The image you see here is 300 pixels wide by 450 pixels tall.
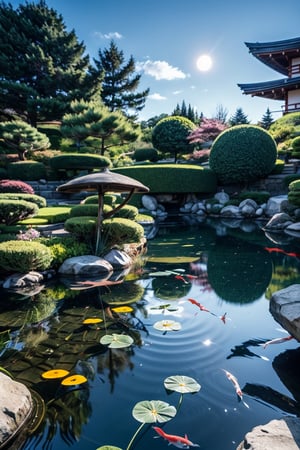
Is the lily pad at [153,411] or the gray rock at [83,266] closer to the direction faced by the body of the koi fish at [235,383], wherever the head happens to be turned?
the gray rock

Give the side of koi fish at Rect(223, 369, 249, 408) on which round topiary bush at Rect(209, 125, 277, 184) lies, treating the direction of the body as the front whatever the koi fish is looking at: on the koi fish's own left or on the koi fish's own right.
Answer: on the koi fish's own right

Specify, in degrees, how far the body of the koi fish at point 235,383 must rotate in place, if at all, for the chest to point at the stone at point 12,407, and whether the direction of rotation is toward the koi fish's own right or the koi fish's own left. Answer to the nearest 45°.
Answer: approximately 90° to the koi fish's own left

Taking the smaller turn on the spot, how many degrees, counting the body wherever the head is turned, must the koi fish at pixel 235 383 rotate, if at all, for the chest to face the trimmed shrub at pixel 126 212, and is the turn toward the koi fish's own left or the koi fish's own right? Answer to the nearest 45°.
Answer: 0° — it already faces it

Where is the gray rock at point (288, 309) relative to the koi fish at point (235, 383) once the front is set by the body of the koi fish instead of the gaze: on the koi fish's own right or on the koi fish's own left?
on the koi fish's own right

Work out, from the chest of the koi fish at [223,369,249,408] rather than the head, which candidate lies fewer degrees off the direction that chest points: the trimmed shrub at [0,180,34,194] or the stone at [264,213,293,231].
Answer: the trimmed shrub

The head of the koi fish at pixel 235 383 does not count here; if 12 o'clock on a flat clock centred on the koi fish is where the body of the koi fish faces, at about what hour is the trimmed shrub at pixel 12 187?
The trimmed shrub is roughly at 12 o'clock from the koi fish.

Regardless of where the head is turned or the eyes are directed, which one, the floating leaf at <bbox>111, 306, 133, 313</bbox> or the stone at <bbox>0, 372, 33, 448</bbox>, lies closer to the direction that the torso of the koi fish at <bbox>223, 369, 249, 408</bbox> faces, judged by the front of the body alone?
the floating leaf

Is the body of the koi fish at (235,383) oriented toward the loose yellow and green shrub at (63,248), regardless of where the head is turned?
yes

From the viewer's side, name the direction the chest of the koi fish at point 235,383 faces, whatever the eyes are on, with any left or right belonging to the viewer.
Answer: facing away from the viewer and to the left of the viewer

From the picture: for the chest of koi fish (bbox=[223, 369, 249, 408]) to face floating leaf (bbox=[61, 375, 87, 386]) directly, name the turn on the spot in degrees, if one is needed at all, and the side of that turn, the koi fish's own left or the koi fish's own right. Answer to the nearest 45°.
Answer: approximately 45° to the koi fish's own left

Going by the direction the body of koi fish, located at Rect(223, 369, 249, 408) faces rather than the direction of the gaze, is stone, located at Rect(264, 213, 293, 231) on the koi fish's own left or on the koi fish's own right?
on the koi fish's own right
